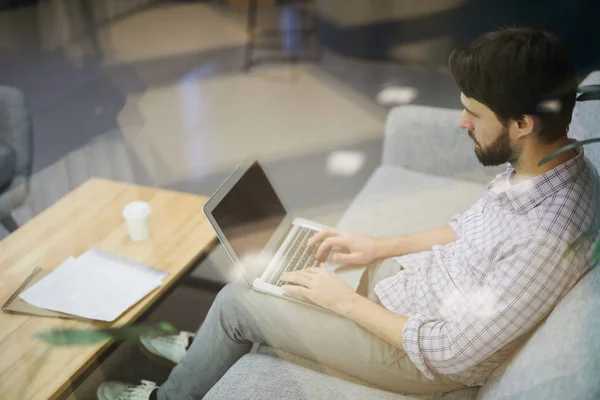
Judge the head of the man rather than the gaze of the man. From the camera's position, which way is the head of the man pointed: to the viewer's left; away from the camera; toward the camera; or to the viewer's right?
to the viewer's left

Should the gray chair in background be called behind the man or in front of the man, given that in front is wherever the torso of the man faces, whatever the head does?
in front

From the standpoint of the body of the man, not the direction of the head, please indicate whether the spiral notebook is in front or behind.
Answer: in front

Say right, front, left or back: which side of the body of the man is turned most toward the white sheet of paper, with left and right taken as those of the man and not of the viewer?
front

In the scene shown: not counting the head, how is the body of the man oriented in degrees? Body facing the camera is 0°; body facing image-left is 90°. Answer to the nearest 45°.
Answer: approximately 90°

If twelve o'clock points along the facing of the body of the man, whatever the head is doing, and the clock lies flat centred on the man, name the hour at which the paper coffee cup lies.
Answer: The paper coffee cup is roughly at 1 o'clock from the man.
